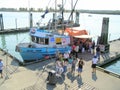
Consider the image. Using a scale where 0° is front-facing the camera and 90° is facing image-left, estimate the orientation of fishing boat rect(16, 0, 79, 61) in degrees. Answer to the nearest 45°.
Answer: approximately 45°
